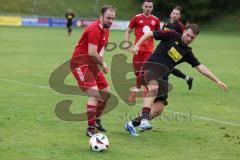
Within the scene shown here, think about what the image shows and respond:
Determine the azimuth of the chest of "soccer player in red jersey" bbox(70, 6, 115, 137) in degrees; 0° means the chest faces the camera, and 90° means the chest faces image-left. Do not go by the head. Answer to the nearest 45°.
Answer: approximately 315°

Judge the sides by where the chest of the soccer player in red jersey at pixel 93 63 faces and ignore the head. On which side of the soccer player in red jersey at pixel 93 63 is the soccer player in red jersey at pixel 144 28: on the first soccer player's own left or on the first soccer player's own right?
on the first soccer player's own left
